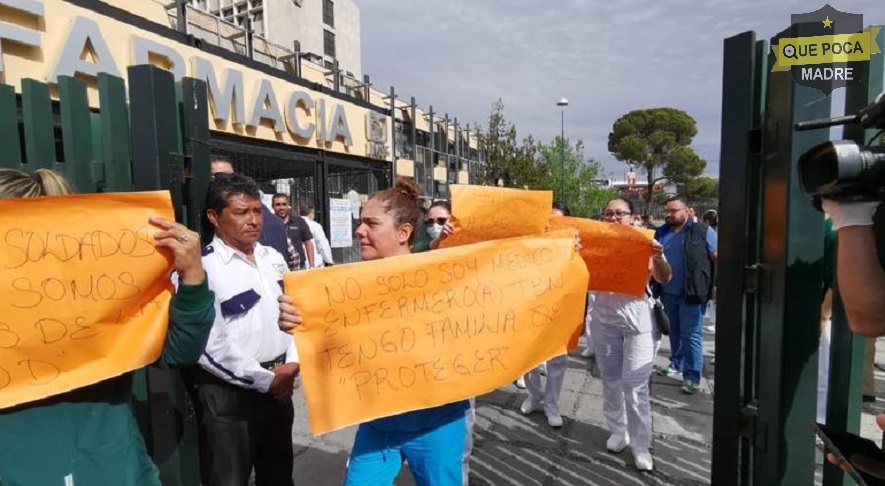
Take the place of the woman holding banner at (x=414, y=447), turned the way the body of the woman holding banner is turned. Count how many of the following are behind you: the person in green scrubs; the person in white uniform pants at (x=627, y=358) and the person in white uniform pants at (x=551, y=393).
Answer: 2

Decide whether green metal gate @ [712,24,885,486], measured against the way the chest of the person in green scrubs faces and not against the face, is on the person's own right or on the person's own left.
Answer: on the person's own left

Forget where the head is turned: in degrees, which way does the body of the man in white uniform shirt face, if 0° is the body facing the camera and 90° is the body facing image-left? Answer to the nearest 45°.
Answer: approximately 315°

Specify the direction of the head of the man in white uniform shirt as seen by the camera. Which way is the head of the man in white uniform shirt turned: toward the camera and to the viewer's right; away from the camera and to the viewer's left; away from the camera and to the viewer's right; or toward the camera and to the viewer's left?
toward the camera and to the viewer's right

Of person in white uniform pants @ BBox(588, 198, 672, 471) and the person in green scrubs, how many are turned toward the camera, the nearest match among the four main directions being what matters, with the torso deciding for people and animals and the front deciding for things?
2

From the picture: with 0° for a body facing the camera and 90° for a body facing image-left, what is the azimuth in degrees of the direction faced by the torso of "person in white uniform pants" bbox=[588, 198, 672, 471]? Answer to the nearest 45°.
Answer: approximately 0°

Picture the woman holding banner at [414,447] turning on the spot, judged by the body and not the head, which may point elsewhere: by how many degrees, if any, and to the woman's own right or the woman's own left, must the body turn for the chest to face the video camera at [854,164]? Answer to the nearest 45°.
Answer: approximately 90° to the woman's own left

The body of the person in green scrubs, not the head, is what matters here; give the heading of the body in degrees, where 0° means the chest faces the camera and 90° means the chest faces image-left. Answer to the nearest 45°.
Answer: approximately 0°

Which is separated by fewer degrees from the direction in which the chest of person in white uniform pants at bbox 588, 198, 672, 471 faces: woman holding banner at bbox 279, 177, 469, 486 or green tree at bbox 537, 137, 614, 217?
the woman holding banner

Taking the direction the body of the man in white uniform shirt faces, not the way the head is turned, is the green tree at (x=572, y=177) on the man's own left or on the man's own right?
on the man's own left

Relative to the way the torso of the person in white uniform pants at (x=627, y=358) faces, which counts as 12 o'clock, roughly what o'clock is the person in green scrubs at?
The person in green scrubs is roughly at 1 o'clock from the person in white uniform pants.
